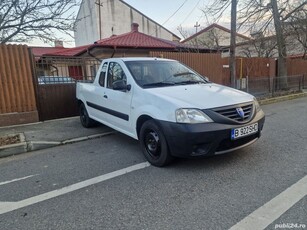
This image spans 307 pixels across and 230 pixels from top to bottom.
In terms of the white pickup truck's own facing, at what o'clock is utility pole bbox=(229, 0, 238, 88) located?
The utility pole is roughly at 8 o'clock from the white pickup truck.

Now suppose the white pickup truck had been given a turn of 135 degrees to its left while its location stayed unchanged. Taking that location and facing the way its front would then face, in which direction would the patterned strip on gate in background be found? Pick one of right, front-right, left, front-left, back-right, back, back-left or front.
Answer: front-left

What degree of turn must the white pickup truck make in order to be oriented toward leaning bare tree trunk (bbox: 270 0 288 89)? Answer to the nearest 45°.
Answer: approximately 90° to its left

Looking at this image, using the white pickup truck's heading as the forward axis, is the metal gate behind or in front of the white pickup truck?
behind

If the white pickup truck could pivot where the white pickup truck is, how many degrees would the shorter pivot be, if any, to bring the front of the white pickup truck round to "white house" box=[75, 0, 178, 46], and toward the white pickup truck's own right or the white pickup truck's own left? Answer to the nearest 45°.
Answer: approximately 135° to the white pickup truck's own left

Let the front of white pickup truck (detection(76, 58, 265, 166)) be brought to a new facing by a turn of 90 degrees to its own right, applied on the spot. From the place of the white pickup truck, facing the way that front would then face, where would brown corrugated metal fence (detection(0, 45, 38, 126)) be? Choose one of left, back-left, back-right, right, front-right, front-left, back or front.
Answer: right

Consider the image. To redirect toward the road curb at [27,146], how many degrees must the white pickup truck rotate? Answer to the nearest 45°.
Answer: approximately 135° to its right

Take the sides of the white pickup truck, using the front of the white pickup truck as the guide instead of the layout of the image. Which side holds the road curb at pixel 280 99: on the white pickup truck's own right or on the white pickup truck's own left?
on the white pickup truck's own left

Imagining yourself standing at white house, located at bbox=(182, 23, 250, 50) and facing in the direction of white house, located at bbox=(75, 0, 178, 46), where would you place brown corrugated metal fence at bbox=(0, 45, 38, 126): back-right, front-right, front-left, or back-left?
front-left

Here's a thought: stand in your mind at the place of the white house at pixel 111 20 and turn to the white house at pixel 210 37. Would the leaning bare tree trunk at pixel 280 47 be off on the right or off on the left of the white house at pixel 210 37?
right

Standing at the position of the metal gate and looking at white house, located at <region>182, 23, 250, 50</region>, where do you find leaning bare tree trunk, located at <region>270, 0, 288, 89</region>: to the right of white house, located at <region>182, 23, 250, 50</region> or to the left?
right

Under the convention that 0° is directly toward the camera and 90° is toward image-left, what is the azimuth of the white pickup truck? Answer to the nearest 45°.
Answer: approximately 315°

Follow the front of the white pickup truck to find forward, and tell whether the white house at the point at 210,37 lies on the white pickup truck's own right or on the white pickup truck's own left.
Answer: on the white pickup truck's own left

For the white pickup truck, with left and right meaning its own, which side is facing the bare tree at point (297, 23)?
left

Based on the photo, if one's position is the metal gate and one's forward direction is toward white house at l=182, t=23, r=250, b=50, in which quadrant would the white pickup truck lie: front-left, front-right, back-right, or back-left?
back-right
